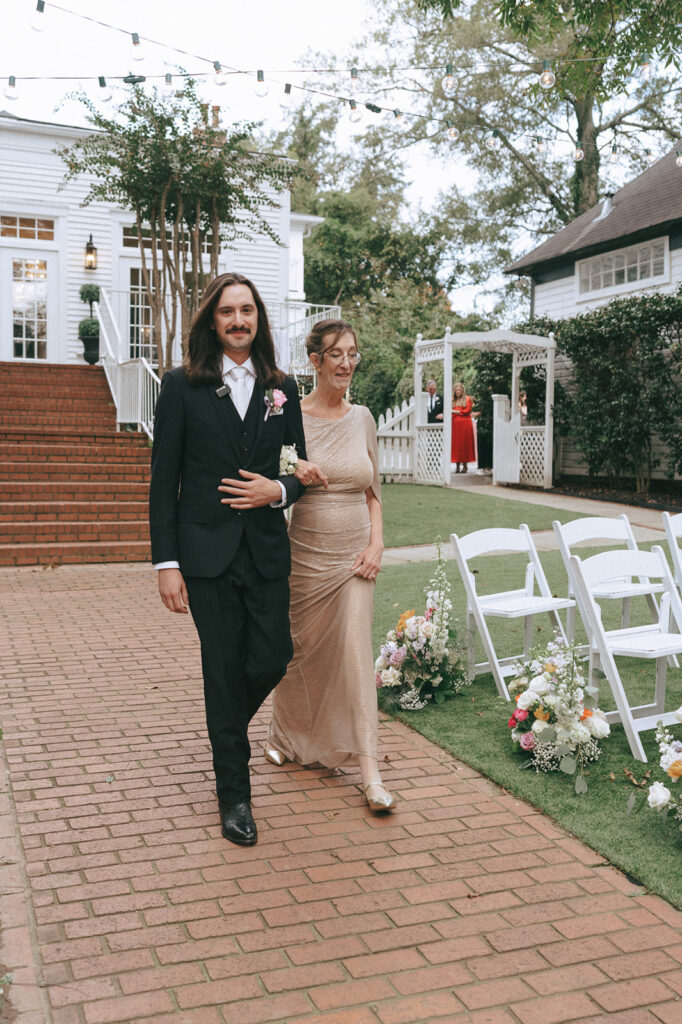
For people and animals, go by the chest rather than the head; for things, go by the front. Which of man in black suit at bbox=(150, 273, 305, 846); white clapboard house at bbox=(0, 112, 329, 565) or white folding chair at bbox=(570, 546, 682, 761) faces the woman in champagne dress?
the white clapboard house

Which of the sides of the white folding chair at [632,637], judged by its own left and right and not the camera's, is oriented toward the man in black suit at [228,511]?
right

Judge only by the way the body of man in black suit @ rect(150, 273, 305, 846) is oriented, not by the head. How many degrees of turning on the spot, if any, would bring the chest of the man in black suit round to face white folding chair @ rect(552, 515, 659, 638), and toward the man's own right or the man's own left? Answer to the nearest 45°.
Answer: approximately 135° to the man's own left

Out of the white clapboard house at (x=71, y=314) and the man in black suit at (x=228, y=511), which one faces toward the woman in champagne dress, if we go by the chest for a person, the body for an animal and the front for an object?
the white clapboard house

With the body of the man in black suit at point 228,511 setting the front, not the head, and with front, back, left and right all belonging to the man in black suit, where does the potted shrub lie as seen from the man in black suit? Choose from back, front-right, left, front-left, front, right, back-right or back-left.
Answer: back

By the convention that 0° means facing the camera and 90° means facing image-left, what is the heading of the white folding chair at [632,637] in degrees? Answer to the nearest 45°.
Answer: approximately 315°

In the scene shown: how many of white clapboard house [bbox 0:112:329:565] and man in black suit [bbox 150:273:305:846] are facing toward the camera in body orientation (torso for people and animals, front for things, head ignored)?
2
